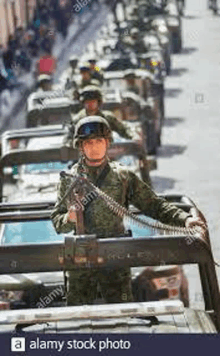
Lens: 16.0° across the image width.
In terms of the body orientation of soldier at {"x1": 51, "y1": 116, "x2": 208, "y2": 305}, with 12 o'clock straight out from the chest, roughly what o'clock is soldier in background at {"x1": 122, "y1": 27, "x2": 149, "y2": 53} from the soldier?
The soldier in background is roughly at 6 o'clock from the soldier.

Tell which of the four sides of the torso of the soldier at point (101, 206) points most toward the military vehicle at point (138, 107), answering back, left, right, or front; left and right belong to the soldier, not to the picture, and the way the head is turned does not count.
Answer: back

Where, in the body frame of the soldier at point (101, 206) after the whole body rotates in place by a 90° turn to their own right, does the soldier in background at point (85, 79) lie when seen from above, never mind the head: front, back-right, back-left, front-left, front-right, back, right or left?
right

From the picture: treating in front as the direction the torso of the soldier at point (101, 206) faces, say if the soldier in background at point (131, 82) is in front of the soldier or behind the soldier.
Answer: behind

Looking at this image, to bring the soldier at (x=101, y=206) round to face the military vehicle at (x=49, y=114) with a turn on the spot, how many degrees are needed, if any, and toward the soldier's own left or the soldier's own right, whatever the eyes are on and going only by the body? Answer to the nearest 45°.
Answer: approximately 180°

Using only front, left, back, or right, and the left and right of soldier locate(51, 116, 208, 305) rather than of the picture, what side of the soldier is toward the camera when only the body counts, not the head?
front
